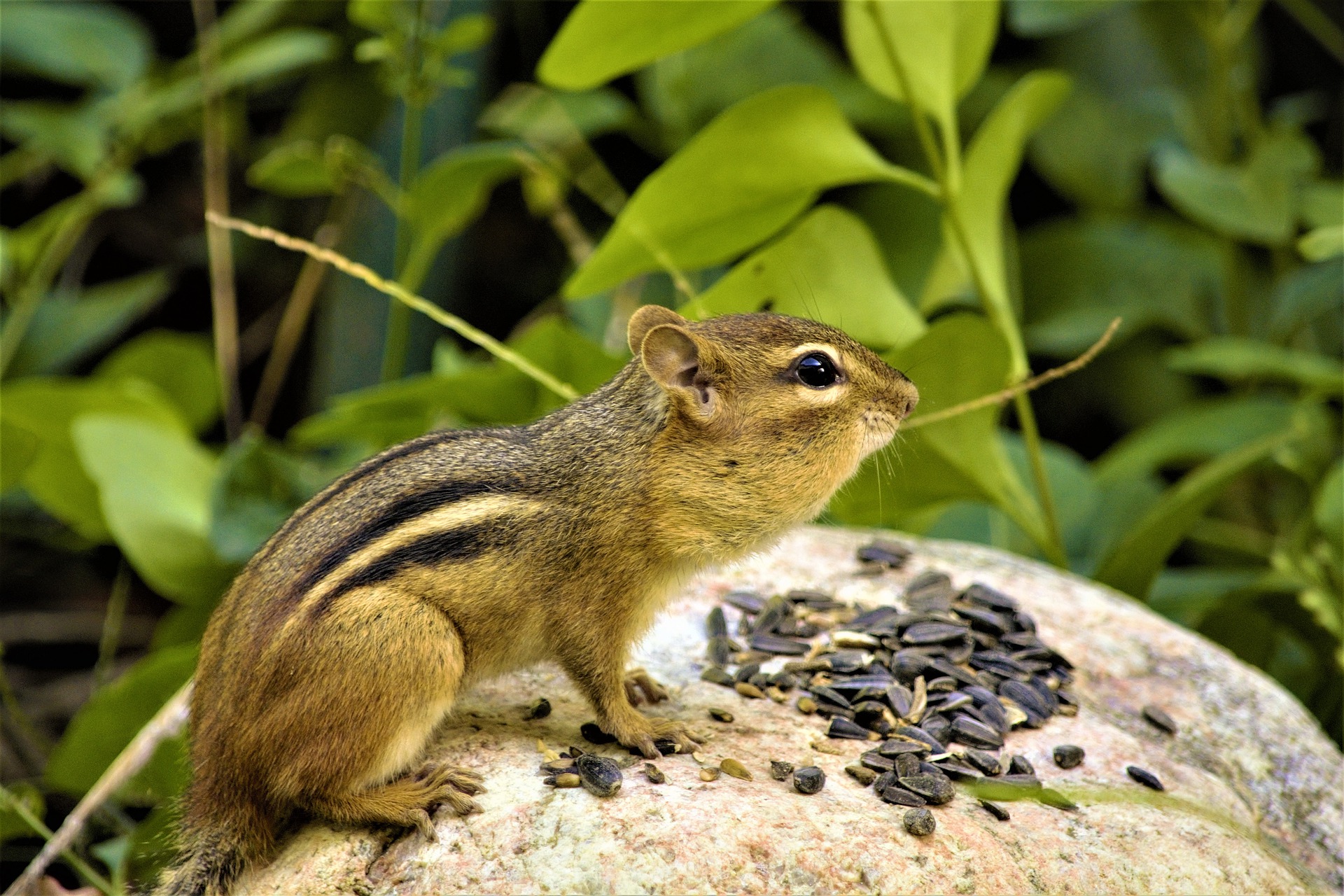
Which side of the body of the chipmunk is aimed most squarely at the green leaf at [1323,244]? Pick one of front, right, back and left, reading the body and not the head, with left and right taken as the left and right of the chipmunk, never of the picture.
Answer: front

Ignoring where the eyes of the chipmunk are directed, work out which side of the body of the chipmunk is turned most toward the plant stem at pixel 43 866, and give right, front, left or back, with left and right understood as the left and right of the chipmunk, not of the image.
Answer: back

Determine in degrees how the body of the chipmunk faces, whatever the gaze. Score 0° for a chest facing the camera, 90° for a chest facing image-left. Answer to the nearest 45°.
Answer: approximately 270°

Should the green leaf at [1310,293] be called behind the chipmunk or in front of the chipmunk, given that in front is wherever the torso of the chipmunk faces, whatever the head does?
in front

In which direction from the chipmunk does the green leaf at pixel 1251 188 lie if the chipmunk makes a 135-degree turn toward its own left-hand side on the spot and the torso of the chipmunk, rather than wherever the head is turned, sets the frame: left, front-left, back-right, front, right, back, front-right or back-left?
right

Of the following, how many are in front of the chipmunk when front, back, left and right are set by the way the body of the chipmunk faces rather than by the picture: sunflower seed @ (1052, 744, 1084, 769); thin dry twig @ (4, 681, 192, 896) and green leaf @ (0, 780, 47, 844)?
1

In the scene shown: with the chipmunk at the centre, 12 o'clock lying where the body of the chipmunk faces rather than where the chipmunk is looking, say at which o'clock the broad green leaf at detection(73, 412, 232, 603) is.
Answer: The broad green leaf is roughly at 8 o'clock from the chipmunk.

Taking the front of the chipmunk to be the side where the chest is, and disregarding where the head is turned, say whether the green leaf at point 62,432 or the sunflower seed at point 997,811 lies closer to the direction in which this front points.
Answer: the sunflower seed

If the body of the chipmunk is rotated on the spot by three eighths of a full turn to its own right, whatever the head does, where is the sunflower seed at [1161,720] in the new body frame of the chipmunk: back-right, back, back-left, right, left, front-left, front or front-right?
back-left

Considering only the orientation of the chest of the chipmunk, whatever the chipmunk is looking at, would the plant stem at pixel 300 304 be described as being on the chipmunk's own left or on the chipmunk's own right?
on the chipmunk's own left

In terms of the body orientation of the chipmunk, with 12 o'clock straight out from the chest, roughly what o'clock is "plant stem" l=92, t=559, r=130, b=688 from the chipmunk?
The plant stem is roughly at 8 o'clock from the chipmunk.

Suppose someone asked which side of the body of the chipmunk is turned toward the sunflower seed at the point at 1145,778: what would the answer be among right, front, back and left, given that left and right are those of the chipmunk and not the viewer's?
front

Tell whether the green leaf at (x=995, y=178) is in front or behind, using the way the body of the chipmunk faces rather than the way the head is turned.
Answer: in front

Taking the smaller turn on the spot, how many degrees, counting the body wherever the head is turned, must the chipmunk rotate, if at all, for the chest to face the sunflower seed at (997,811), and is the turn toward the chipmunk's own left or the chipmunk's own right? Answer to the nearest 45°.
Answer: approximately 45° to the chipmunk's own right
